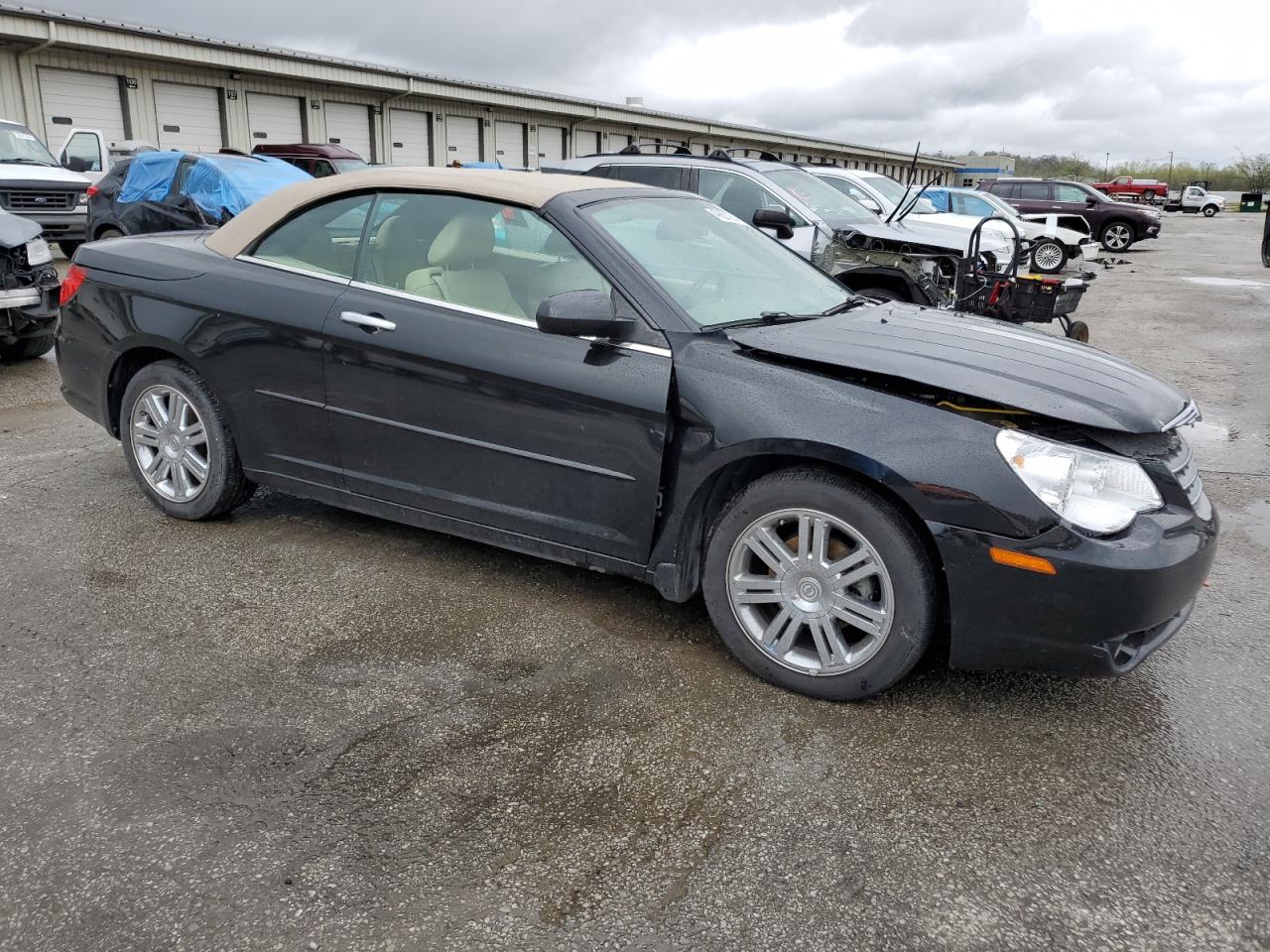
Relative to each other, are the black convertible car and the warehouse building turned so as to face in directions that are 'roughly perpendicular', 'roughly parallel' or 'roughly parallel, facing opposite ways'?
roughly parallel

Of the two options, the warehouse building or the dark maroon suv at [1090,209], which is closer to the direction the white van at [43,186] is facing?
the dark maroon suv

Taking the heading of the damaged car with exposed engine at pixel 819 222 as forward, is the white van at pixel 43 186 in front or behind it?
behind

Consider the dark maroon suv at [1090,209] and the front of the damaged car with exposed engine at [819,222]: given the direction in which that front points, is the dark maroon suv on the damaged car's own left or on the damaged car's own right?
on the damaged car's own left

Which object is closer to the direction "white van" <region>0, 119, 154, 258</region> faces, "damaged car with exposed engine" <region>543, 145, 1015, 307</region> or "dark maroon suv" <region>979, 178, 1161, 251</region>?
the damaged car with exposed engine

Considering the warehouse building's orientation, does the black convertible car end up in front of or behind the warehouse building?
in front

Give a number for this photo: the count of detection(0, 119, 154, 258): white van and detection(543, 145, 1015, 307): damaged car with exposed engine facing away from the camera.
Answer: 0

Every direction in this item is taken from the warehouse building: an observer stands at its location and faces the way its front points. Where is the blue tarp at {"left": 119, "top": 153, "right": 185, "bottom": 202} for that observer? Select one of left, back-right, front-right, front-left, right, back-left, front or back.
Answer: front-right

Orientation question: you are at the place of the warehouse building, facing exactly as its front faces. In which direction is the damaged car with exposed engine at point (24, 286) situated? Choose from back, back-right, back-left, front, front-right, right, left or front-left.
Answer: front-right

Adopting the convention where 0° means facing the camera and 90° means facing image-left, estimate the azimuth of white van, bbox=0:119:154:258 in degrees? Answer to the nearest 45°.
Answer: approximately 315°

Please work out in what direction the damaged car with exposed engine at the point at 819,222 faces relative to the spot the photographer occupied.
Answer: facing the viewer and to the right of the viewer

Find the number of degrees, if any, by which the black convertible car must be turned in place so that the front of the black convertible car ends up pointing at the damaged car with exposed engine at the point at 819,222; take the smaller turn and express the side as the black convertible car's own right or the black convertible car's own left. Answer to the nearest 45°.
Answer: approximately 135° to the black convertible car's own left

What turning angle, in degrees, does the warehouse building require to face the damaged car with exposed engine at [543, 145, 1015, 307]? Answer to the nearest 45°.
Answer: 0° — it already faces it

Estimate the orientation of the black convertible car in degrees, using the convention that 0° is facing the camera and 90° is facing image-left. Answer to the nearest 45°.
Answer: approximately 315°
